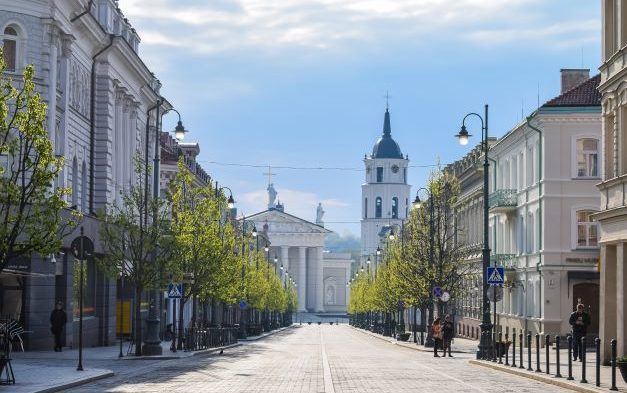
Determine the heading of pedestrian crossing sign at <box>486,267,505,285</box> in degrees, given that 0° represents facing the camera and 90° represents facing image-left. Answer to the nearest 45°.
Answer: approximately 0°

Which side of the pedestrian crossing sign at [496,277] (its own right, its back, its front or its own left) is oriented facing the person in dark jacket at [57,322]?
right

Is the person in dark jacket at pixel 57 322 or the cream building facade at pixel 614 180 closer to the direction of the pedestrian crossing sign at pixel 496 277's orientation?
the cream building facade
